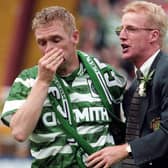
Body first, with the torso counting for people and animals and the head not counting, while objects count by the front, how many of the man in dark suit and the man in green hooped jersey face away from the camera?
0

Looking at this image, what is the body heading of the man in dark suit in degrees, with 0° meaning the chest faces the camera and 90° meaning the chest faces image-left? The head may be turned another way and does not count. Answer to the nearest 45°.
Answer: approximately 45°

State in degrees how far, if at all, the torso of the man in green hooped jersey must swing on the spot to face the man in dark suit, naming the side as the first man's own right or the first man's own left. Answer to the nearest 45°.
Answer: approximately 90° to the first man's own left

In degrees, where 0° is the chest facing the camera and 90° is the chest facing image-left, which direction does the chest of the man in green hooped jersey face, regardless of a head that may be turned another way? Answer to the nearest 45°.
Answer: approximately 0°

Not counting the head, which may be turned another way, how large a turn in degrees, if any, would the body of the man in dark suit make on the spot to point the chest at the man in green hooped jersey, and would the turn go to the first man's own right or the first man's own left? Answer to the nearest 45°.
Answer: approximately 45° to the first man's own right
